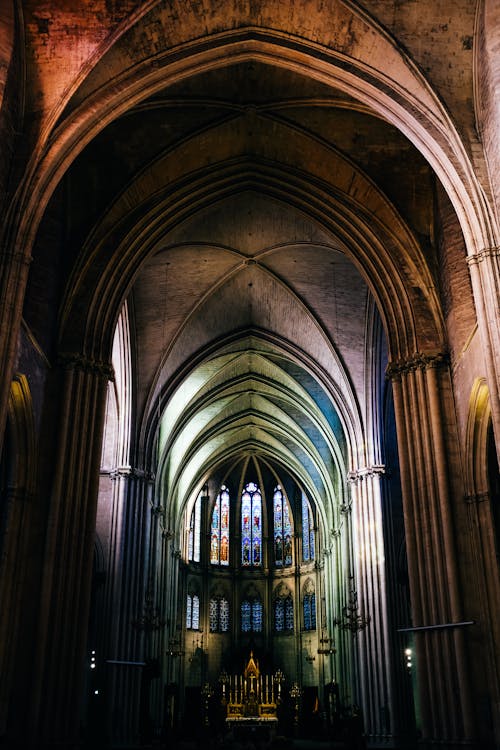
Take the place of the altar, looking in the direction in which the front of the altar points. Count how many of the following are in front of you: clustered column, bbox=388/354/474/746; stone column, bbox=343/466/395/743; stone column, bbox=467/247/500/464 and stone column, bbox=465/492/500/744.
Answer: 4

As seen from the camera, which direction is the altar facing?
toward the camera

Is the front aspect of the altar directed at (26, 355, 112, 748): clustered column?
yes

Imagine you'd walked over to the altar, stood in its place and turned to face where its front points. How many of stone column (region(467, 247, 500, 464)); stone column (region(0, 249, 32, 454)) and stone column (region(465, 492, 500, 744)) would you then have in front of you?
3

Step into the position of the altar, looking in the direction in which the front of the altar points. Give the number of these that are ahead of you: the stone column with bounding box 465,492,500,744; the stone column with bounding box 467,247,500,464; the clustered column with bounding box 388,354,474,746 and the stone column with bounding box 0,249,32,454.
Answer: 4

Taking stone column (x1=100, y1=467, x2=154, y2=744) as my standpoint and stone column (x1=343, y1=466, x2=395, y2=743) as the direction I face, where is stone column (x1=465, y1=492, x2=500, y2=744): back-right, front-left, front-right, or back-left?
front-right

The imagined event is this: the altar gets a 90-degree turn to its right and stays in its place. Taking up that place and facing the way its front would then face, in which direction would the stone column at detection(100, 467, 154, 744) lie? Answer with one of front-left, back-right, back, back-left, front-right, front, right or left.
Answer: left

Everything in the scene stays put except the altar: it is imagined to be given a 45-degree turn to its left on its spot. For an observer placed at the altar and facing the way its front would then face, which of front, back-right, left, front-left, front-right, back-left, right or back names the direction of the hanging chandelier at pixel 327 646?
front

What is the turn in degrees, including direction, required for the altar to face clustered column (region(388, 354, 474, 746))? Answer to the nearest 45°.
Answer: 0° — it already faces it
